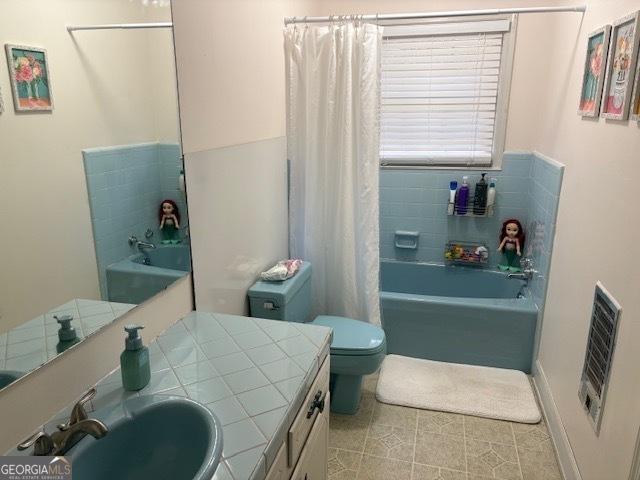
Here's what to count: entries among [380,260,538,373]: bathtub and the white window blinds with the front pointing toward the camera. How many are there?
2

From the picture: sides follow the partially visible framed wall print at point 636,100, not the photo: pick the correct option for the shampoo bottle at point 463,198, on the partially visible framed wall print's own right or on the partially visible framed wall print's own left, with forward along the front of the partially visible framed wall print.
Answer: on the partially visible framed wall print's own right

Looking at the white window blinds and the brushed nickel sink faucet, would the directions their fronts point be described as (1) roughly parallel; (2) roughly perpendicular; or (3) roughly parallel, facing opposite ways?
roughly perpendicular

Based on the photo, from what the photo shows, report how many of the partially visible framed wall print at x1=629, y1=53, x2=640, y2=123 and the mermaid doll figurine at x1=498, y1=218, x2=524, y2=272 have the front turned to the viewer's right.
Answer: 0

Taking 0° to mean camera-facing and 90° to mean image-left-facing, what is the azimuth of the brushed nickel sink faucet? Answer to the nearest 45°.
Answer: approximately 315°

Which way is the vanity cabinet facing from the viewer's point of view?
to the viewer's right

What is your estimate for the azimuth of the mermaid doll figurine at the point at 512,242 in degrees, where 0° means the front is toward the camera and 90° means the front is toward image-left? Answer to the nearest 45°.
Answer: approximately 45°

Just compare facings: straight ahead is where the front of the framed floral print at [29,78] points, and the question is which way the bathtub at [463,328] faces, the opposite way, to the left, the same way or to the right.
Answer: to the right
